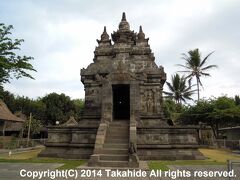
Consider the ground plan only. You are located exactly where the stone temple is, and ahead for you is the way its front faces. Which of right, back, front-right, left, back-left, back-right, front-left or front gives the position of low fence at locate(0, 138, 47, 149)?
back-right

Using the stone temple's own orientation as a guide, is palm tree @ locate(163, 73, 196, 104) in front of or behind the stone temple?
behind

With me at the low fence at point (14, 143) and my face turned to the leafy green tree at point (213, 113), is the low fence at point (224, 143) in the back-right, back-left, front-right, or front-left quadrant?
front-right

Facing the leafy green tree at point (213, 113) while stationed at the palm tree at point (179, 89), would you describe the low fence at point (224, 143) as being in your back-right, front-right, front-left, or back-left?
front-right

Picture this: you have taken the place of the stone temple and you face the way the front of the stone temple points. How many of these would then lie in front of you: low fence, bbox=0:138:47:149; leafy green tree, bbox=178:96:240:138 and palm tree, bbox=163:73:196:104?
0

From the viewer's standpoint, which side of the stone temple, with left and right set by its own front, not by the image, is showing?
front

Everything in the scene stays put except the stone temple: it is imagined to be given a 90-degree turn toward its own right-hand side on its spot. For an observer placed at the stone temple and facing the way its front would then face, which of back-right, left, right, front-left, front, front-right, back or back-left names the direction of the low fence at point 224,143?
back-right

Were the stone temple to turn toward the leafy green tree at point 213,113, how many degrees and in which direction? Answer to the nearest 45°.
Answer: approximately 135° to its left

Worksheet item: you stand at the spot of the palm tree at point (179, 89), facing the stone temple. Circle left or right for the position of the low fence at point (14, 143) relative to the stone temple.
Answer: right
